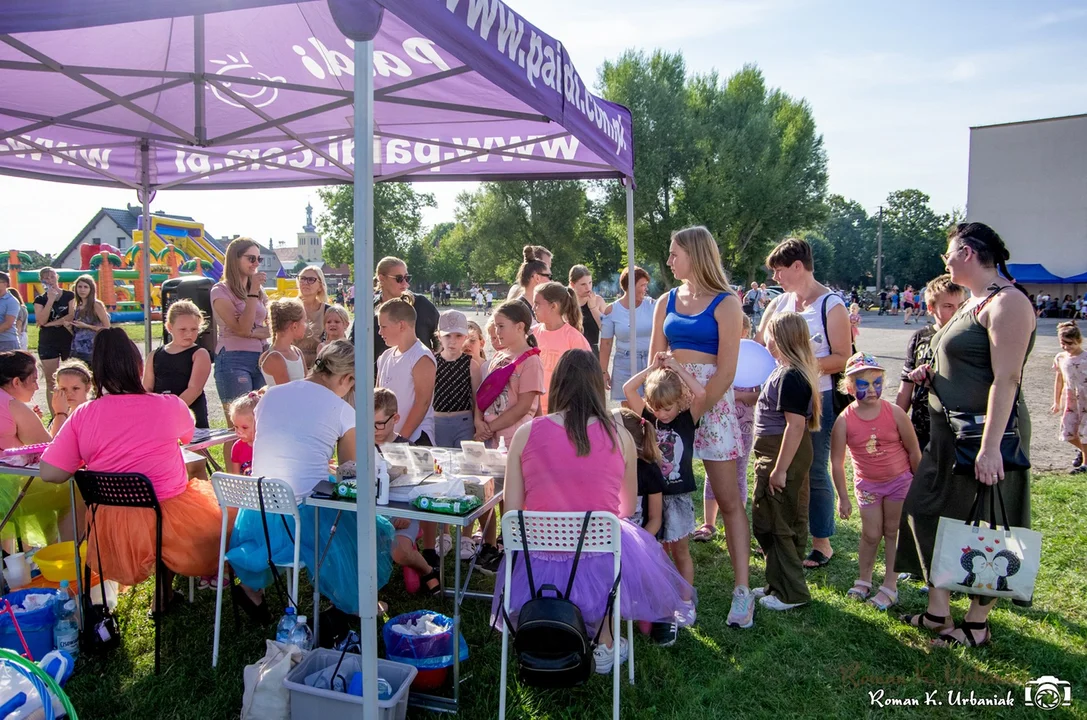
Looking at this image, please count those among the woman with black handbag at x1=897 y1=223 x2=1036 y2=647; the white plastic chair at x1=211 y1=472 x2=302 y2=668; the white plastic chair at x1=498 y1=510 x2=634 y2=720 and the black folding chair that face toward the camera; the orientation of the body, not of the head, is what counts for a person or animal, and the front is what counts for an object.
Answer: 0

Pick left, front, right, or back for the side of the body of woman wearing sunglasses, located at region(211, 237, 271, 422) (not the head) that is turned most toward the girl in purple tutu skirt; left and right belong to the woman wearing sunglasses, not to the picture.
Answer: front

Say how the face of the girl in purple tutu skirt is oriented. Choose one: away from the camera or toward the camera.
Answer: away from the camera

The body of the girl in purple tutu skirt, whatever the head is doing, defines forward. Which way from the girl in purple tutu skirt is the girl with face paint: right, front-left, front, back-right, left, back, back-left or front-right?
front-right

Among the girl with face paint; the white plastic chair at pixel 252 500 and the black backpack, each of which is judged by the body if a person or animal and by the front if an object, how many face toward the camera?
2

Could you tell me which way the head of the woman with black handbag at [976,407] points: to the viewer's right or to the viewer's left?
to the viewer's left

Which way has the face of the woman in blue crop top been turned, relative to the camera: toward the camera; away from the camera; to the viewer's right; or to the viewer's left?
to the viewer's left

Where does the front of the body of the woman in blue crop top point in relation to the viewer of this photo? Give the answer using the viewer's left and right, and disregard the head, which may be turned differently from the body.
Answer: facing the viewer and to the left of the viewer

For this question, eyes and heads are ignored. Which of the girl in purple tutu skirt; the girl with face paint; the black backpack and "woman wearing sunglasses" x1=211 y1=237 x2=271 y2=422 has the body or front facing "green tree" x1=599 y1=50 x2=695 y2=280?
the girl in purple tutu skirt

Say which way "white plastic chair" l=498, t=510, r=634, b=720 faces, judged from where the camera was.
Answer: facing away from the viewer

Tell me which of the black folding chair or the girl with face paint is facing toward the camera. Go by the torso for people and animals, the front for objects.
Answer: the girl with face paint

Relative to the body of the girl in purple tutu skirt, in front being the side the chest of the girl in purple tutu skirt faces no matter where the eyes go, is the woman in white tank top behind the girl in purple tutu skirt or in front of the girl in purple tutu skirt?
in front

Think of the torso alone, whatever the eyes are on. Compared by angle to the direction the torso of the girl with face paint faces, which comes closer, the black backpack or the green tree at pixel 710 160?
the black backpack

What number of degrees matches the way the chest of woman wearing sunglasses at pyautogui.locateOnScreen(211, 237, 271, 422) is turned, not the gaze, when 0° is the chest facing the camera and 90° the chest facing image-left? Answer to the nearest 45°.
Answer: approximately 315°

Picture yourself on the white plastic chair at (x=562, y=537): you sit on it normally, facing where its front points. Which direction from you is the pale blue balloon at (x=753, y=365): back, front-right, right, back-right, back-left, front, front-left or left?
front-right

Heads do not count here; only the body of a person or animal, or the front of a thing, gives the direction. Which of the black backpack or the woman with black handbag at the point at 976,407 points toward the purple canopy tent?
the woman with black handbag

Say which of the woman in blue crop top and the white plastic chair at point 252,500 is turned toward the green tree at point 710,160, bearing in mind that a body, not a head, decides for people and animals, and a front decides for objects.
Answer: the white plastic chair

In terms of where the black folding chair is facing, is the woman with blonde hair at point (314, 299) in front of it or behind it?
in front

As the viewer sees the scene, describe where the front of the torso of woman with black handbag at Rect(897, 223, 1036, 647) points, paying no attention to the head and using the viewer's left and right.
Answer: facing to the left of the viewer

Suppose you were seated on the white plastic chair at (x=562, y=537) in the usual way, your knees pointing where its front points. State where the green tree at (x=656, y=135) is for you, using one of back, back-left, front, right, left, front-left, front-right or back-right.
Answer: front

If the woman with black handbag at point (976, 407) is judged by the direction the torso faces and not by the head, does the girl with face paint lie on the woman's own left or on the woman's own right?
on the woman's own right

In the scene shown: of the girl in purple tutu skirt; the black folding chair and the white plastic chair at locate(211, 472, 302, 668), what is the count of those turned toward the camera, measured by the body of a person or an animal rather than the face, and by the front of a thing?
0
